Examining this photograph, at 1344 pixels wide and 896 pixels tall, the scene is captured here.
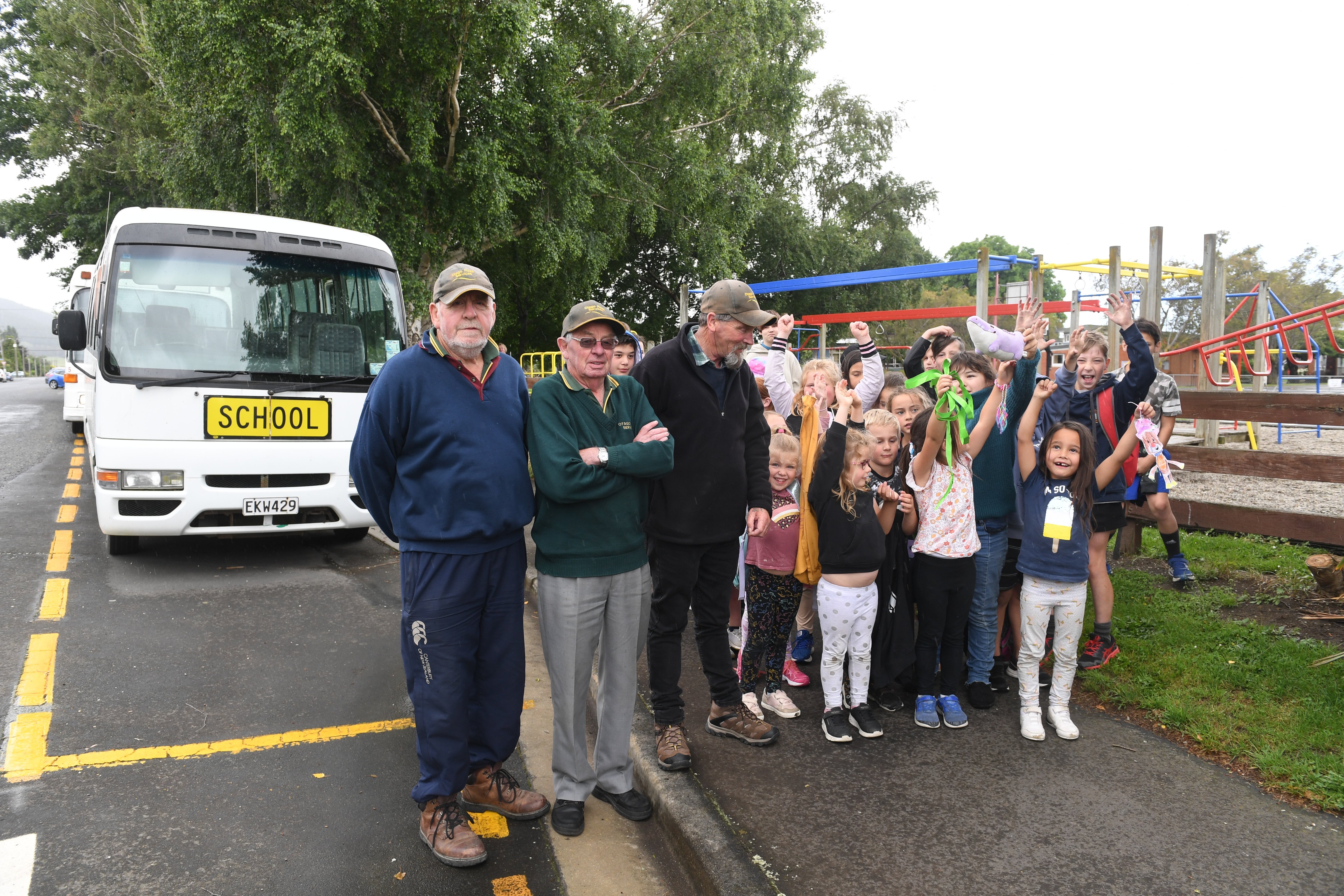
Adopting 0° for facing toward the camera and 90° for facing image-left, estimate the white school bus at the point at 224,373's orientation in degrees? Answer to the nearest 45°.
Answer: approximately 0°

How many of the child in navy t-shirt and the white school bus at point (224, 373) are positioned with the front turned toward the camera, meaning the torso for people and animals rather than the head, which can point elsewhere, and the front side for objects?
2

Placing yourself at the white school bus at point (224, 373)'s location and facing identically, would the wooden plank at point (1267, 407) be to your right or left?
on your left

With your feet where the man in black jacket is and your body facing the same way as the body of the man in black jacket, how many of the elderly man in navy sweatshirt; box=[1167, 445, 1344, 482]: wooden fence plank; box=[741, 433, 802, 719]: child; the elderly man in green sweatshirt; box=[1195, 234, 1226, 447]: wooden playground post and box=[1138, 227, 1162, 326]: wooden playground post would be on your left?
4

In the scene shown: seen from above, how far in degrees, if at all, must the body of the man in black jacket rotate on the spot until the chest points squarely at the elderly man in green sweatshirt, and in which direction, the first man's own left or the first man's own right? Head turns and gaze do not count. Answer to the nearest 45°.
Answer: approximately 90° to the first man's own right

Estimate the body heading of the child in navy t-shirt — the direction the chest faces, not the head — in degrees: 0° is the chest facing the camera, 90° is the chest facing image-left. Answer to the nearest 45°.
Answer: approximately 0°

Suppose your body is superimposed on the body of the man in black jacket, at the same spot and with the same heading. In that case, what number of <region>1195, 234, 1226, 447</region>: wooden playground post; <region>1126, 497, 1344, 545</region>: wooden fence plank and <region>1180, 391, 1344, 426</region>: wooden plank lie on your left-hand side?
3

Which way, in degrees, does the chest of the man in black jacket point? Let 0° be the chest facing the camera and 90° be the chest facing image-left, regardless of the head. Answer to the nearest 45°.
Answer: approximately 315°

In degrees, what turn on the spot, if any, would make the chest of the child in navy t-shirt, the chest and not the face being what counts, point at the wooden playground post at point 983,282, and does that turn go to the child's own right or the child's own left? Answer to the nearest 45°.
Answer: approximately 180°

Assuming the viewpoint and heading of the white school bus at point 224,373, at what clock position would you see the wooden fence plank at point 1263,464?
The wooden fence plank is roughly at 10 o'clock from the white school bus.
